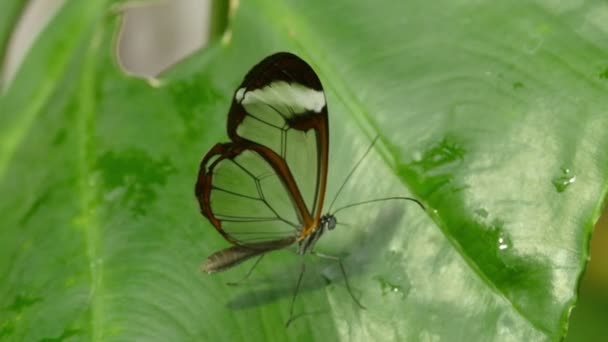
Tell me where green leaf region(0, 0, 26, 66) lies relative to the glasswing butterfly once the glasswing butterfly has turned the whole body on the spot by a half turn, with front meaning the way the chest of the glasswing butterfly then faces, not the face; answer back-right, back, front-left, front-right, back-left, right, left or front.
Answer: front-right

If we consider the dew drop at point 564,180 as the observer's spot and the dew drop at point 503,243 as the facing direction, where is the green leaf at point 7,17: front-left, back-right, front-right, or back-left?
front-right

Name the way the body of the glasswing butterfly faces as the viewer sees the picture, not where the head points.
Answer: to the viewer's right
